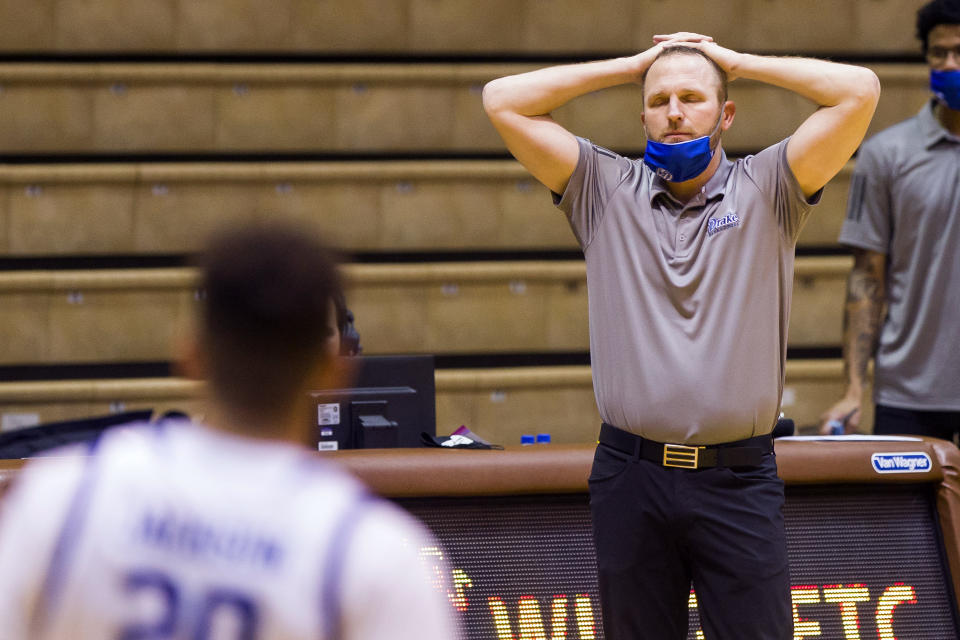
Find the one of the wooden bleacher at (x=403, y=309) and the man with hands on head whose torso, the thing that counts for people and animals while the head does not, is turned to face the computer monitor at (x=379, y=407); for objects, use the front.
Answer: the wooden bleacher

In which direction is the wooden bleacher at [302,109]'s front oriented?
toward the camera

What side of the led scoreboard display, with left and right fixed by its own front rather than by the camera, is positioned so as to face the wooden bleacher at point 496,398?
back

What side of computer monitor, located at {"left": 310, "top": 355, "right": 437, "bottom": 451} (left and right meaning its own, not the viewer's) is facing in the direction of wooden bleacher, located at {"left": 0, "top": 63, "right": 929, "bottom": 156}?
front

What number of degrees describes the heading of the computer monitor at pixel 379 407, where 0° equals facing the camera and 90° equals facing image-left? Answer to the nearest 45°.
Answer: approximately 180°

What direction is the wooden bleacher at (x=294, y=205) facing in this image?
toward the camera

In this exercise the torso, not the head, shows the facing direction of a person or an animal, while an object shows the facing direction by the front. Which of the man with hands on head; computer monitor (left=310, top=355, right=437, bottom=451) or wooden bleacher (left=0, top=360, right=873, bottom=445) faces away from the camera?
the computer monitor

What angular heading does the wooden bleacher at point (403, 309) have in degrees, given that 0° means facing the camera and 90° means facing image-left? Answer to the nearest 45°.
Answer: approximately 0°

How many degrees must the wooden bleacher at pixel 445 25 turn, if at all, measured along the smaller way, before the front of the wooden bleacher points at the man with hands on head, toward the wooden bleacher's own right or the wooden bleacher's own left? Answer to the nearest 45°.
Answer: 0° — it already faces them

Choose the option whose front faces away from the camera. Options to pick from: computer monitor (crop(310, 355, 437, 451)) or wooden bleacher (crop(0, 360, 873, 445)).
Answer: the computer monitor

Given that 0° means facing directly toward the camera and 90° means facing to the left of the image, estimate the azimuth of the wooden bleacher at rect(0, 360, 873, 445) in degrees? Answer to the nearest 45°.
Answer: approximately 0°

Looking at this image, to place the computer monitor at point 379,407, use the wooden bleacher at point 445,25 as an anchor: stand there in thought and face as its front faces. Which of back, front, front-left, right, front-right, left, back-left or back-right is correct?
front

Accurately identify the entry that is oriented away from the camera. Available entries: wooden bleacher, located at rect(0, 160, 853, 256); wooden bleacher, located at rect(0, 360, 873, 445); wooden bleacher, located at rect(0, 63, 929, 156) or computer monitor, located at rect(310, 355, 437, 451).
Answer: the computer monitor

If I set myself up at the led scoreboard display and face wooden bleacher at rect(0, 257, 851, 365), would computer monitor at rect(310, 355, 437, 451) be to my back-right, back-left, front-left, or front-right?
front-left

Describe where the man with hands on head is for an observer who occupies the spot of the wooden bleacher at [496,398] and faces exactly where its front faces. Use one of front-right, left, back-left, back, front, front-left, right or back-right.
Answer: front

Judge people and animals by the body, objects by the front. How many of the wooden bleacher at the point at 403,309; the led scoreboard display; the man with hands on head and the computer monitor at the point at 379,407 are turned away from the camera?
1

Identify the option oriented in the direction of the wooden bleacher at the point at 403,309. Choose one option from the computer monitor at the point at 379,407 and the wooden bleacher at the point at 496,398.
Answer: the computer monitor
